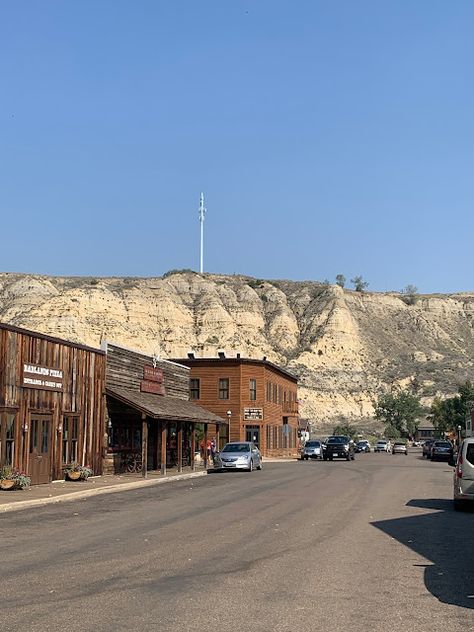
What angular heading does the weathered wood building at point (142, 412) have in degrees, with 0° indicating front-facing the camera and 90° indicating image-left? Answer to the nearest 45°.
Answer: approximately 315°

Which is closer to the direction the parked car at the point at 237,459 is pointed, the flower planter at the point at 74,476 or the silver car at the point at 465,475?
the flower planter

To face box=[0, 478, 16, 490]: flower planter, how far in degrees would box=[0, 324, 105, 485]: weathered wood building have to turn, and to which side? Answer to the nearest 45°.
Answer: approximately 45° to its right

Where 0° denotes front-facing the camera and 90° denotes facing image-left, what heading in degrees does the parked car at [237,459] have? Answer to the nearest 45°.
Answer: approximately 45°

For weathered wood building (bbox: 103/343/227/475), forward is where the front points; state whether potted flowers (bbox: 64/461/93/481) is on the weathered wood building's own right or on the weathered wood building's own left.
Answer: on the weathered wood building's own right

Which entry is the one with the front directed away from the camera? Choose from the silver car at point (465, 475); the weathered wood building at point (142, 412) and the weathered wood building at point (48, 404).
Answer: the silver car

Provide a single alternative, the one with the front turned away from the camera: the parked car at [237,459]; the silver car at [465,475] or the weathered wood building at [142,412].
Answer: the silver car

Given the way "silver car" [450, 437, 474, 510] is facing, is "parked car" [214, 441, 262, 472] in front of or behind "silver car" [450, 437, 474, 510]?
in front

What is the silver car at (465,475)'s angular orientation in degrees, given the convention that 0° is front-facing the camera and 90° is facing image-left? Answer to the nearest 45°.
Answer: approximately 180°

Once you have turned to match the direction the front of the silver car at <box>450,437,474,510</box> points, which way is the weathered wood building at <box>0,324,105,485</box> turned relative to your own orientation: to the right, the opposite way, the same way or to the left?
to the right

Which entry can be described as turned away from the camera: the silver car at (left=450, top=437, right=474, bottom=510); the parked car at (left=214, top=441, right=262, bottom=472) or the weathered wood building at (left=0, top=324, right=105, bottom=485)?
the silver car

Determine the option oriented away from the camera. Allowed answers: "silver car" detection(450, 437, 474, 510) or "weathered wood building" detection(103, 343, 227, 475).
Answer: the silver car

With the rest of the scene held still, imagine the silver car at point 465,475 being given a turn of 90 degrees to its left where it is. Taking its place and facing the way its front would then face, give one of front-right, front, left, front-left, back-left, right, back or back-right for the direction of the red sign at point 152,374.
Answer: front-right

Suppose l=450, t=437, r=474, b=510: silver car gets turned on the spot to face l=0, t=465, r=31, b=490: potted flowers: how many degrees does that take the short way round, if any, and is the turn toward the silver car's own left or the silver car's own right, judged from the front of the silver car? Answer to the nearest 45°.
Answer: approximately 90° to the silver car's own left

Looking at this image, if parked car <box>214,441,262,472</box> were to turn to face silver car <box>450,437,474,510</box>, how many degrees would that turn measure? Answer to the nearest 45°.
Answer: approximately 45° to its left

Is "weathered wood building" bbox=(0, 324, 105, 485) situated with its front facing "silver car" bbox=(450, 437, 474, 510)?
yes

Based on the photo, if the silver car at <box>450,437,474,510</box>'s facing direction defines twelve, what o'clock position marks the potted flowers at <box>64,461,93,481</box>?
The potted flowers is roughly at 10 o'clock from the silver car.
